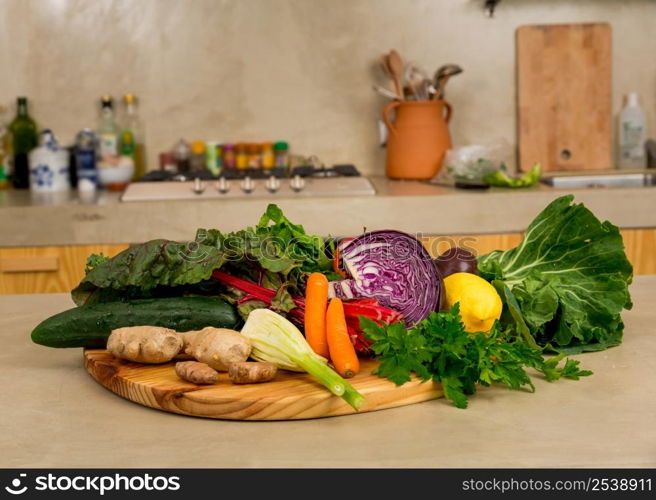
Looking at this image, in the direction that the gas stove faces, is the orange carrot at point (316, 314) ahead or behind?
ahead

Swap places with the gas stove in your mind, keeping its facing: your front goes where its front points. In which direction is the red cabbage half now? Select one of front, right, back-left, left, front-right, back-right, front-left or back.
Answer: front

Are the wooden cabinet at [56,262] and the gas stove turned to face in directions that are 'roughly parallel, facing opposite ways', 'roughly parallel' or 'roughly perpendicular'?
roughly parallel

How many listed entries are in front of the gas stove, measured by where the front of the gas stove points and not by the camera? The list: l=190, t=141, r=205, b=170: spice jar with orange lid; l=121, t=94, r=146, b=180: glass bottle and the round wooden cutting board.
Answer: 1

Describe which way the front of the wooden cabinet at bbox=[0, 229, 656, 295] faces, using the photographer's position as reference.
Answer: facing the viewer

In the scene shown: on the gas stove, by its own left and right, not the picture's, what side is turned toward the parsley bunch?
front

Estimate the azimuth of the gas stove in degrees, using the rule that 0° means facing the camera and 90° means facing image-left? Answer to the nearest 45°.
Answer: approximately 0°

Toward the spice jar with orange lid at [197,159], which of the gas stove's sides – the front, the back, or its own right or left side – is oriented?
back

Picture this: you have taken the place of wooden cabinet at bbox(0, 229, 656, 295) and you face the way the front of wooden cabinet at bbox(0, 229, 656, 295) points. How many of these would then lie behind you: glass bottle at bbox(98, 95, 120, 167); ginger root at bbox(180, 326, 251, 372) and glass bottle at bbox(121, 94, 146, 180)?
2

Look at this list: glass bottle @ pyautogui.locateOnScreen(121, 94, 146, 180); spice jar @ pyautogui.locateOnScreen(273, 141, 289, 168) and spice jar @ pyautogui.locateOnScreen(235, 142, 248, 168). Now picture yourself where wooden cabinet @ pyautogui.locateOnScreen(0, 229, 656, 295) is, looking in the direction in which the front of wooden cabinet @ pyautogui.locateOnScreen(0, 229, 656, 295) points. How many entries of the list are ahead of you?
0

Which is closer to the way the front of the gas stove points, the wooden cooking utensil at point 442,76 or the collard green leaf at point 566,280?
the collard green leaf

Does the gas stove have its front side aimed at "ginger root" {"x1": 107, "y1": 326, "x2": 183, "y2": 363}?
yes

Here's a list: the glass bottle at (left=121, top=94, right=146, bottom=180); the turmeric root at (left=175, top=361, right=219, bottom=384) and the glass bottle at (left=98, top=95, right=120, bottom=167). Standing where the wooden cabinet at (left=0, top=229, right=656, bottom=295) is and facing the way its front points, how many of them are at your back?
2

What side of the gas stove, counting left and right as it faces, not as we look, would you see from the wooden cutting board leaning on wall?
left

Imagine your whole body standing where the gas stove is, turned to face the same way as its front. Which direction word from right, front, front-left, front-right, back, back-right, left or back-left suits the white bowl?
back-right
